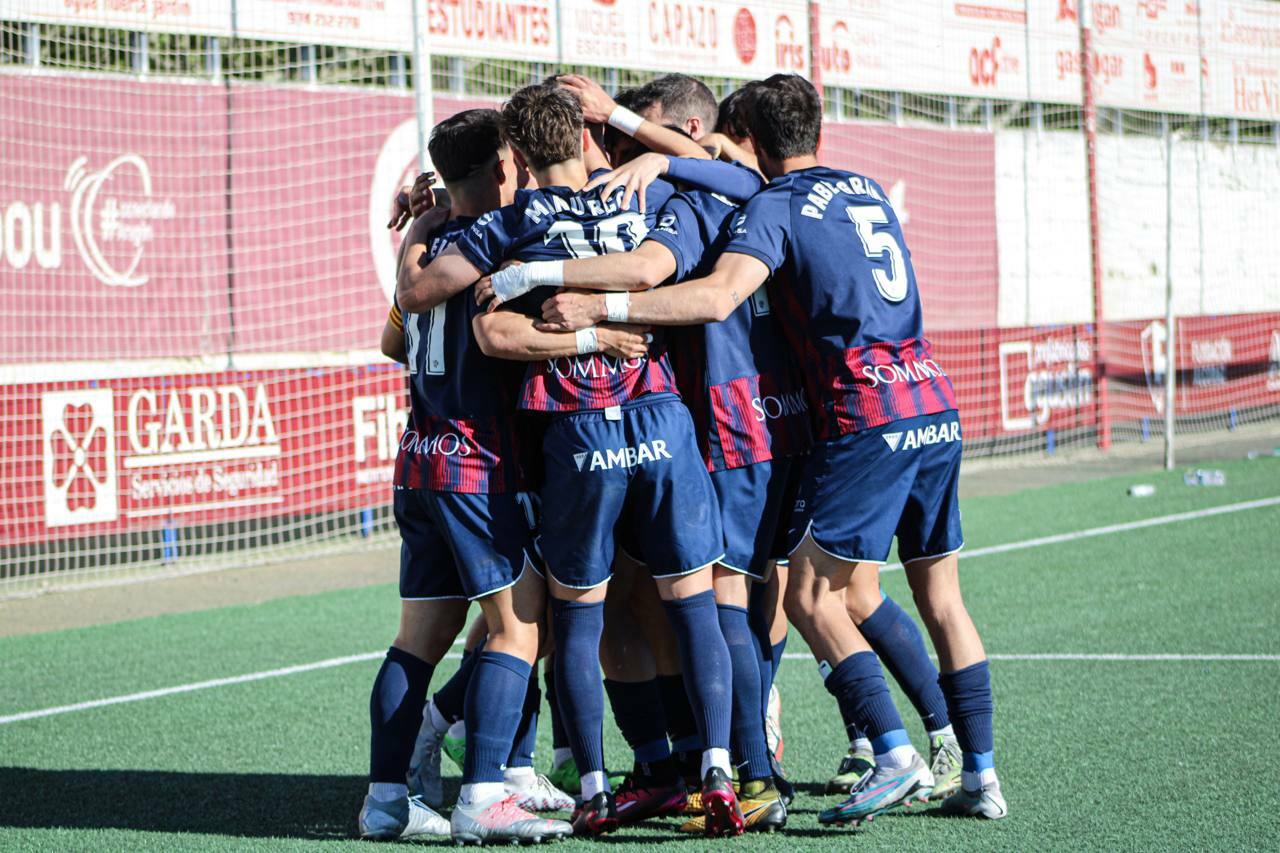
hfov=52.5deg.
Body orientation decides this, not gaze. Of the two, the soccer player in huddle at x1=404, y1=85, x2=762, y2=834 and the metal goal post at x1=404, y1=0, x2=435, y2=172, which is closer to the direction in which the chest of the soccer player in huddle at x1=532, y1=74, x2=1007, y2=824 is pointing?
the metal goal post

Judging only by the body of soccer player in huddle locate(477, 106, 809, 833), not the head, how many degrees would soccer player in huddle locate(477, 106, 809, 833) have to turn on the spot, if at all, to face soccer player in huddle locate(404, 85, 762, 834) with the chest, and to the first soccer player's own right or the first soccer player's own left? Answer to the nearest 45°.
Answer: approximately 90° to the first soccer player's own left

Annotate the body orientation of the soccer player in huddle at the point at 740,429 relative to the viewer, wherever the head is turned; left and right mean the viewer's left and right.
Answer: facing away from the viewer and to the left of the viewer

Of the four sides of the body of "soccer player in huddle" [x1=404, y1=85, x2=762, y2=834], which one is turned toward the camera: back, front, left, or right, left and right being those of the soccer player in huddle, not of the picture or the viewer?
back

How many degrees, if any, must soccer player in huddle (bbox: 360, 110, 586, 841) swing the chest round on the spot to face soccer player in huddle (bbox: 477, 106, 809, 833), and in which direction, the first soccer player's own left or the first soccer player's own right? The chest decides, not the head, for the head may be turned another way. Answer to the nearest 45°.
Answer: approximately 45° to the first soccer player's own right

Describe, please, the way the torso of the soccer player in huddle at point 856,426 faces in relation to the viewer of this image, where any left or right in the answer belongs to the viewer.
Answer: facing away from the viewer and to the left of the viewer

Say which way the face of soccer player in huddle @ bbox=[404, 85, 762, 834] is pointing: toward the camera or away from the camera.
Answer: away from the camera

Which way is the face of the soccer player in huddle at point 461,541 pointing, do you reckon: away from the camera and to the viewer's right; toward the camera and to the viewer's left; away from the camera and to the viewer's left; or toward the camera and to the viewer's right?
away from the camera and to the viewer's right

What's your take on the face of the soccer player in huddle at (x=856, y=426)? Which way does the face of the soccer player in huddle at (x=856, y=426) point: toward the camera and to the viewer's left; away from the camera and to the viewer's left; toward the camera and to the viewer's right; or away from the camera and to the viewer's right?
away from the camera and to the viewer's left

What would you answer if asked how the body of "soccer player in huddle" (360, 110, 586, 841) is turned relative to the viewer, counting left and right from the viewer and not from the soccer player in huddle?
facing away from the viewer and to the right of the viewer
